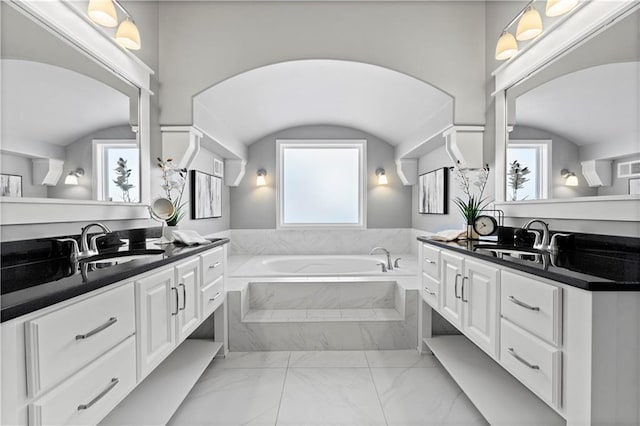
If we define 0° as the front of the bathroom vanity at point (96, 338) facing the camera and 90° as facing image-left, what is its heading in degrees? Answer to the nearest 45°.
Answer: approximately 315°

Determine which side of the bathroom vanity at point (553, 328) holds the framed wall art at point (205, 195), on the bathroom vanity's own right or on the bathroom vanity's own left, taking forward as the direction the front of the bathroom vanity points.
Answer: on the bathroom vanity's own right

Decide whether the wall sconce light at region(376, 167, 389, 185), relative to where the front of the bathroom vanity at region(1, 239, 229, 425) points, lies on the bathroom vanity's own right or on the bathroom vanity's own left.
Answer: on the bathroom vanity's own left

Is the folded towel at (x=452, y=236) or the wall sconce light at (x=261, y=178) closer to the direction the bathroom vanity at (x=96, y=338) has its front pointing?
the folded towel

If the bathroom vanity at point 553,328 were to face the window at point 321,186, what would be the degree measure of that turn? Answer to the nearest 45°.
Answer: approximately 90° to its right

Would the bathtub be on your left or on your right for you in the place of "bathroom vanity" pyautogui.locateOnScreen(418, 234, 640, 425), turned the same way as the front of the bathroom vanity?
on your right

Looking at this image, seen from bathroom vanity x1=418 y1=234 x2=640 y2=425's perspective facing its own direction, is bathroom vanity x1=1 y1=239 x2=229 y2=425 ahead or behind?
ahead

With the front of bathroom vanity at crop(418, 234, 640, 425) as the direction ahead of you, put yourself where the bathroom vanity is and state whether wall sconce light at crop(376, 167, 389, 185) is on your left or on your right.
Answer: on your right

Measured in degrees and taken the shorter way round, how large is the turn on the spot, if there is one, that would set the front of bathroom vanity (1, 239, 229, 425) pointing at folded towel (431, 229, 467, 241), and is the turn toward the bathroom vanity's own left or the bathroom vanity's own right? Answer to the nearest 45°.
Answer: approximately 45° to the bathroom vanity's own left

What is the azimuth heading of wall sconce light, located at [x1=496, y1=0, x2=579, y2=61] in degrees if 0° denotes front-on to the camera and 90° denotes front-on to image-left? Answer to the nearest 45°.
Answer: approximately 45°
